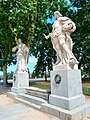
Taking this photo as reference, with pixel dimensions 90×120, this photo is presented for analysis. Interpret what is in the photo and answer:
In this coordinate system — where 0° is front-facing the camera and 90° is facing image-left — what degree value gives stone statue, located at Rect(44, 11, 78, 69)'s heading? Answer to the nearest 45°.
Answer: approximately 45°

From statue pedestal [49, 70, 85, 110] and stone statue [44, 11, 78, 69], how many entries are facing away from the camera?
0

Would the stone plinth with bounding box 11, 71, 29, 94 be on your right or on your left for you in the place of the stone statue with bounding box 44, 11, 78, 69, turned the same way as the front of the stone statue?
on your right

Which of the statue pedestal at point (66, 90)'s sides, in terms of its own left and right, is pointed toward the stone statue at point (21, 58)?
right

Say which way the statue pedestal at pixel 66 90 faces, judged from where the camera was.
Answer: facing the viewer and to the left of the viewer

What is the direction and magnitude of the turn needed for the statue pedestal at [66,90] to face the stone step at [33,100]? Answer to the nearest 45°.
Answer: approximately 90° to its right
